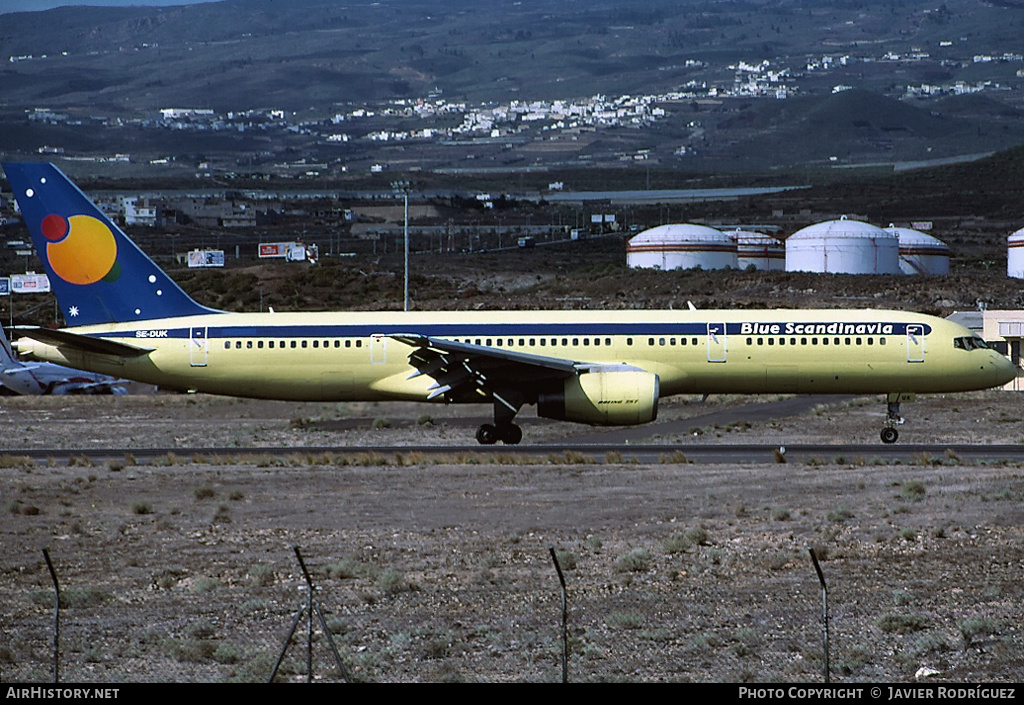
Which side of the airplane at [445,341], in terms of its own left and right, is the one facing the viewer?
right
